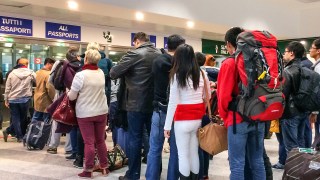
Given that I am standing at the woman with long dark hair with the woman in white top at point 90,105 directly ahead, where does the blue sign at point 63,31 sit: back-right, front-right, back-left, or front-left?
front-right

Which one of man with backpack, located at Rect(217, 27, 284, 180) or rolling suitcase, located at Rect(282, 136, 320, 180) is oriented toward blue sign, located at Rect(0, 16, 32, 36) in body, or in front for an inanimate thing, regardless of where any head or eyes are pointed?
the man with backpack

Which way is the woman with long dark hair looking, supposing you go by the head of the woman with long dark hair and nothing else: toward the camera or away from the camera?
away from the camera

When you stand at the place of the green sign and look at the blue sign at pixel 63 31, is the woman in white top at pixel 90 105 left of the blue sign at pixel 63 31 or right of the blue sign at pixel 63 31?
left

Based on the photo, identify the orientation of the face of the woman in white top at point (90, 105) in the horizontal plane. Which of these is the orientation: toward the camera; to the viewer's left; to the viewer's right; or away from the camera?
away from the camera

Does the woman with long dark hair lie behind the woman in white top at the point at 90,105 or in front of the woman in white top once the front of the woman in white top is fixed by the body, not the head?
behind

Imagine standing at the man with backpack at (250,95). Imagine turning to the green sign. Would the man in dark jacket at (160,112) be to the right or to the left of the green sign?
left

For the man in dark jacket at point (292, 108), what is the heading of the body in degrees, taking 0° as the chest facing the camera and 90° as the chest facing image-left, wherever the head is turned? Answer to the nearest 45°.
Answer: approximately 90°

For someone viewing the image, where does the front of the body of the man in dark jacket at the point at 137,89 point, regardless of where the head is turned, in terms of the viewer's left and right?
facing away from the viewer and to the left of the viewer

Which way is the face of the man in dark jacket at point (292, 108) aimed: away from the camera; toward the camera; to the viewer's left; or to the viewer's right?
to the viewer's left

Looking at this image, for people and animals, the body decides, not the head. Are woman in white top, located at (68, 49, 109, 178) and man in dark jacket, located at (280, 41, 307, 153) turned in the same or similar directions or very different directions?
same or similar directions

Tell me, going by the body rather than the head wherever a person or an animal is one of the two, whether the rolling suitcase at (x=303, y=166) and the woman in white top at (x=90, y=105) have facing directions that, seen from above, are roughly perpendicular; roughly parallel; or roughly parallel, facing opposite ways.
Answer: roughly parallel, facing opposite ways

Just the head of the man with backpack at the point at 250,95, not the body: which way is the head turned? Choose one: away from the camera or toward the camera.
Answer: away from the camera

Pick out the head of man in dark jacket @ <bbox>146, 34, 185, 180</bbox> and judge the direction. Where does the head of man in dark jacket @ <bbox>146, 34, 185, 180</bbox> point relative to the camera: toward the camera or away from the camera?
away from the camera

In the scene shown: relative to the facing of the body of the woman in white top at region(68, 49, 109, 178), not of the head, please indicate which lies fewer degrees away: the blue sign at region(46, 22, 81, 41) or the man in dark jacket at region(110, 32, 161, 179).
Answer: the blue sign

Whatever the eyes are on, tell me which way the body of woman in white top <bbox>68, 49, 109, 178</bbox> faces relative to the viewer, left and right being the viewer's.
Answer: facing away from the viewer and to the left of the viewer
